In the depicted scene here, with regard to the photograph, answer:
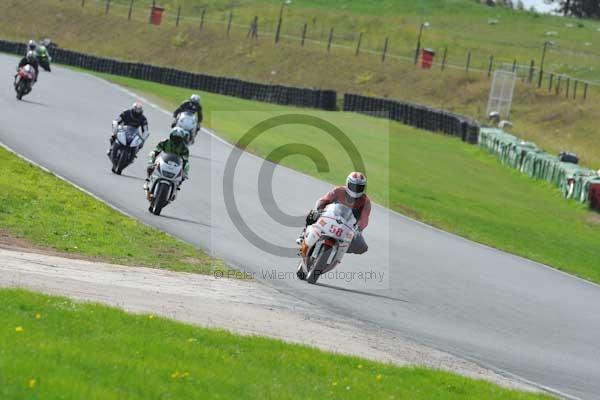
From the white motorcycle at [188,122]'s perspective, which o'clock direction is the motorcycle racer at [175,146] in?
The motorcycle racer is roughly at 12 o'clock from the white motorcycle.

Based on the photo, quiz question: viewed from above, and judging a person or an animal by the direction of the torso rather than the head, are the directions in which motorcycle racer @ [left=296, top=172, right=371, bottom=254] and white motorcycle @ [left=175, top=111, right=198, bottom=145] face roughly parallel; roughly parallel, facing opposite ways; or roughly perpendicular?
roughly parallel

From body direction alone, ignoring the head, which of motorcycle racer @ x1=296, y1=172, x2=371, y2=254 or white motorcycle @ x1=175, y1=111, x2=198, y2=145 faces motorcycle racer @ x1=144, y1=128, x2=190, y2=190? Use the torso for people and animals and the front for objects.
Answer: the white motorcycle

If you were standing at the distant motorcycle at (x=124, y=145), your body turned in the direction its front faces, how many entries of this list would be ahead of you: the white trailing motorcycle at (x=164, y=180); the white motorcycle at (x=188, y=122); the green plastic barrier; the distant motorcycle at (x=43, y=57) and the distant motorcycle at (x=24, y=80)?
1

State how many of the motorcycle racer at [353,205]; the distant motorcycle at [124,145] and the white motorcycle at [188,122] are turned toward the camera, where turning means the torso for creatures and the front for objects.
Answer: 3

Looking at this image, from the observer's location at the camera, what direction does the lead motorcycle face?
facing the viewer

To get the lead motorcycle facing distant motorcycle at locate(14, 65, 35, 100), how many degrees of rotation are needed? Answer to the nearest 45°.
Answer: approximately 135° to its right

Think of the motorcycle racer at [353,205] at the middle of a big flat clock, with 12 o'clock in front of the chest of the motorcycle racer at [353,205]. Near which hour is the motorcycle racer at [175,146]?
the motorcycle racer at [175,146] is roughly at 5 o'clock from the motorcycle racer at [353,205].

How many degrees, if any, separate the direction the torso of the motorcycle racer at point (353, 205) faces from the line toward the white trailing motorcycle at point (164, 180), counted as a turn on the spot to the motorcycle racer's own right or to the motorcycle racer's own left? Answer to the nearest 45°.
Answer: approximately 135° to the motorcycle racer's own right

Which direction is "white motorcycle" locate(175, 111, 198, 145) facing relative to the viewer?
toward the camera

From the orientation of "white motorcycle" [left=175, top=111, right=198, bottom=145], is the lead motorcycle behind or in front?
in front

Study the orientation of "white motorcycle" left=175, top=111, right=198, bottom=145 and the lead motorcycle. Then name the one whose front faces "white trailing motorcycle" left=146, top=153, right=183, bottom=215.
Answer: the white motorcycle

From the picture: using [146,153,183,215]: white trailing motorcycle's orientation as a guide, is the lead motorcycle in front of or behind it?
in front
